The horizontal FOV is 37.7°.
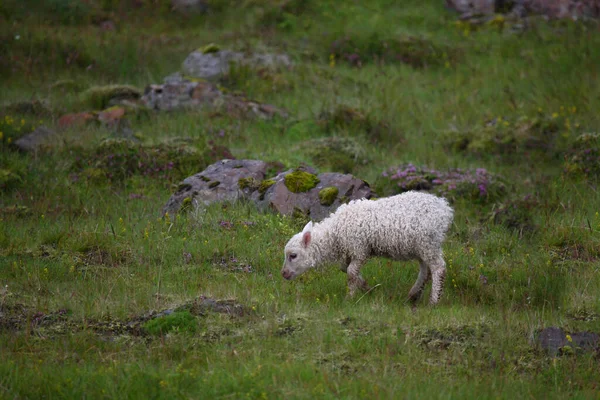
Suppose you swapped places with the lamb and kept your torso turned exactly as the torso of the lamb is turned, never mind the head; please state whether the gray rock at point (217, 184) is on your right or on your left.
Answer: on your right

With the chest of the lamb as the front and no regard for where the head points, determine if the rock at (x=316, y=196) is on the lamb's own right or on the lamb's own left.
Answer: on the lamb's own right

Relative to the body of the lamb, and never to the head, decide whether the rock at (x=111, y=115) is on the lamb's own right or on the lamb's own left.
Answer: on the lamb's own right

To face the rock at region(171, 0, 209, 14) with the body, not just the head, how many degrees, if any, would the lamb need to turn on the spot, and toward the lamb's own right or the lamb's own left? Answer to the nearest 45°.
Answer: approximately 90° to the lamb's own right

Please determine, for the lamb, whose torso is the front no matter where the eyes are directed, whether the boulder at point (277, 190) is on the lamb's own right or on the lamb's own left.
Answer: on the lamb's own right

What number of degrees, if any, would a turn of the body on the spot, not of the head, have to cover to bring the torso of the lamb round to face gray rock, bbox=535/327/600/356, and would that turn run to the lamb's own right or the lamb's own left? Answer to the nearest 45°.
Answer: approximately 135° to the lamb's own left

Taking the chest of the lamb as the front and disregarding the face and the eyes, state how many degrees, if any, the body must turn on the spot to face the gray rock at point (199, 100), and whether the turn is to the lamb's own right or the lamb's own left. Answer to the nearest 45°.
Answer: approximately 45° to the lamb's own right

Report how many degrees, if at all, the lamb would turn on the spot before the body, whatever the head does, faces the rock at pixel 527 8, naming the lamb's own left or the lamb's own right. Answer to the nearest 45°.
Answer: approximately 90° to the lamb's own right

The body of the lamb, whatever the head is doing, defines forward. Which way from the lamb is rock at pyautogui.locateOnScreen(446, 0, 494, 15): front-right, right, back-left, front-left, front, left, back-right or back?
right

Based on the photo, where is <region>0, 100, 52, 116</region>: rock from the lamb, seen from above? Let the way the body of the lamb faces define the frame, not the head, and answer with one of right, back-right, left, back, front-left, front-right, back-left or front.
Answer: front-right

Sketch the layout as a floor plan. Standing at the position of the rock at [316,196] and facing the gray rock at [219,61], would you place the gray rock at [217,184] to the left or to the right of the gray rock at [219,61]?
left

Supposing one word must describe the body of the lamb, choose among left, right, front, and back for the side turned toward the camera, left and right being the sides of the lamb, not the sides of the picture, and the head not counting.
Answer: left
